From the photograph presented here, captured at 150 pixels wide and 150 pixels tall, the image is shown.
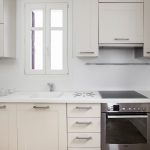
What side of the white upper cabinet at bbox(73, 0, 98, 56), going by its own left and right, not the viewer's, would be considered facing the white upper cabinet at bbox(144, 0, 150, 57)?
left

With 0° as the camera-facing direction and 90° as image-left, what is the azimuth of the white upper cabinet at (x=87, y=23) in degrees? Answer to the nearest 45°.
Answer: approximately 0°

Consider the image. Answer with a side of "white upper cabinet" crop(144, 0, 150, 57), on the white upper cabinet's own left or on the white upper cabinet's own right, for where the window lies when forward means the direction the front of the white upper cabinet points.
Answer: on the white upper cabinet's own right
